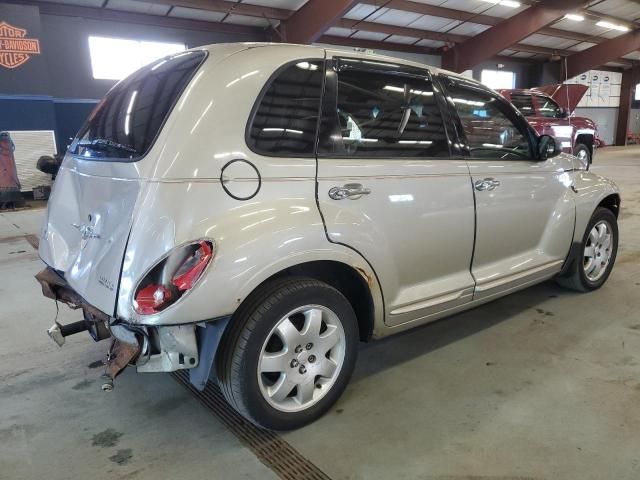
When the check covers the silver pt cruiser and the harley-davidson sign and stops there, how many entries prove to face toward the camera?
1

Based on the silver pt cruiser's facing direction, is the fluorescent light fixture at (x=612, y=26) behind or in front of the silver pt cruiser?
in front

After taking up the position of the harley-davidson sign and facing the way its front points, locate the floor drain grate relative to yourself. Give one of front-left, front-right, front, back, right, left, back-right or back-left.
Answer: front

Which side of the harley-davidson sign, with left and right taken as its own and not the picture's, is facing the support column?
left

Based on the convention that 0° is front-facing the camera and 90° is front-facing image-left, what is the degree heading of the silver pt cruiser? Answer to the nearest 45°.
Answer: approximately 225°

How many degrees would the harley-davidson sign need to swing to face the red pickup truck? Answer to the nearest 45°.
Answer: approximately 45° to its left

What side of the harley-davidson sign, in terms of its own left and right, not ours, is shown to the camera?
front

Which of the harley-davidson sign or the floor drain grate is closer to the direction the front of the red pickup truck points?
the floor drain grate

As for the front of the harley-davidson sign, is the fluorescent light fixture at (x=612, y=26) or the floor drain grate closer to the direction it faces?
the floor drain grate

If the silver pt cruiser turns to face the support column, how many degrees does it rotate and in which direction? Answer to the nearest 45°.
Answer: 0° — it already faces it

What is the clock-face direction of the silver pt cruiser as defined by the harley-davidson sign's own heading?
The silver pt cruiser is roughly at 12 o'clock from the harley-davidson sign.

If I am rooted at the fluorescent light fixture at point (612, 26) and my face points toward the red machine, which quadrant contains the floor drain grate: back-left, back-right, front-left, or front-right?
front-left

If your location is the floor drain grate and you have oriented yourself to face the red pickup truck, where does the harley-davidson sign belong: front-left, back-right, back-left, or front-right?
front-left

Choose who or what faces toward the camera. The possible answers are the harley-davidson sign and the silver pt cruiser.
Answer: the harley-davidson sign
